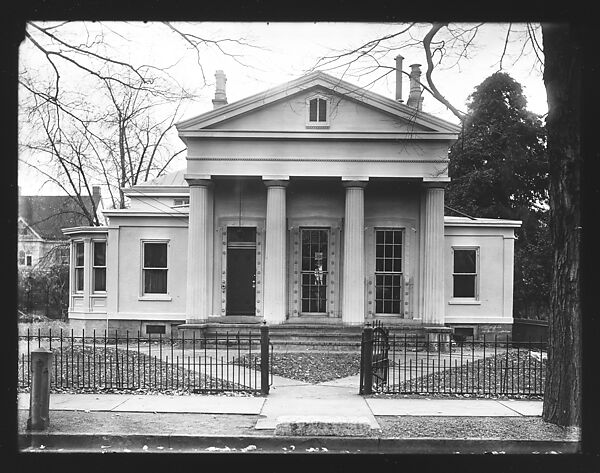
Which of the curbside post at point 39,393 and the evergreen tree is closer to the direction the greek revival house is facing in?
the curbside post

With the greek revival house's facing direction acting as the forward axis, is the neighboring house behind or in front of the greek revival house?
behind

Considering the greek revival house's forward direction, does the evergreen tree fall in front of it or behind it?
behind

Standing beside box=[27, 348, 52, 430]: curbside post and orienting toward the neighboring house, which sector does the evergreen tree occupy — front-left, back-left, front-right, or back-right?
front-right

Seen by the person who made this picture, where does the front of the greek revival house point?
facing the viewer

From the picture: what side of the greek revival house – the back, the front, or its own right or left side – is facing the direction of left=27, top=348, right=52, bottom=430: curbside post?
front

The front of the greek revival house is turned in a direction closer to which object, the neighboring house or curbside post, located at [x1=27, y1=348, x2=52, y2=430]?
the curbside post

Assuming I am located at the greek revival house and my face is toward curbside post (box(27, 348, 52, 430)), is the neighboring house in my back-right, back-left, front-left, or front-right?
back-right
